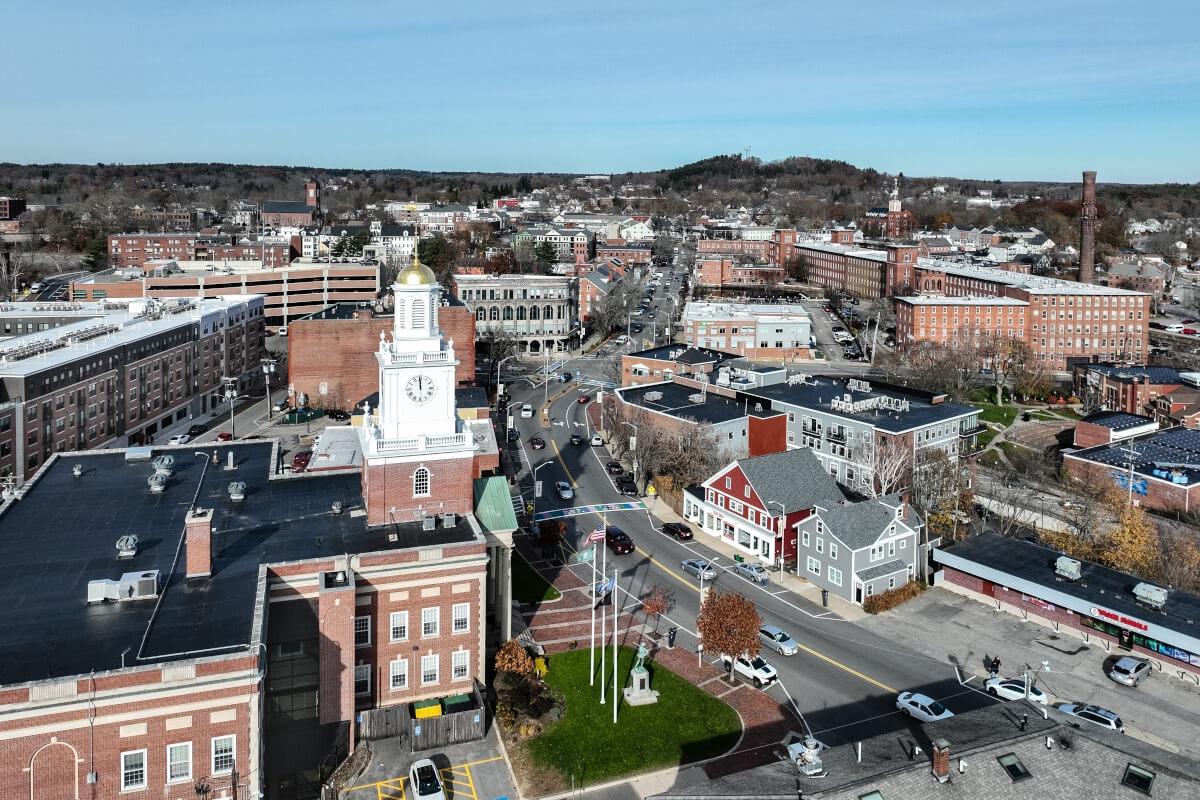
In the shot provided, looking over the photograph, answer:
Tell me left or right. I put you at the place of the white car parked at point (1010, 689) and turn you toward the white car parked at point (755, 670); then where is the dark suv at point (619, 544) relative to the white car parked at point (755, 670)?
right

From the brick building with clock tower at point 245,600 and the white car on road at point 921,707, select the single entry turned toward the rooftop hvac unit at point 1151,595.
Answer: the brick building with clock tower

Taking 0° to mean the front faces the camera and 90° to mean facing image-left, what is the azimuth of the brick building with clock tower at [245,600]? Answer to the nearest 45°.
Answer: approximately 270°

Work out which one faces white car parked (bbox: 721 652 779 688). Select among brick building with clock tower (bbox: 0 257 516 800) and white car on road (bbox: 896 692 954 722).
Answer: the brick building with clock tower
